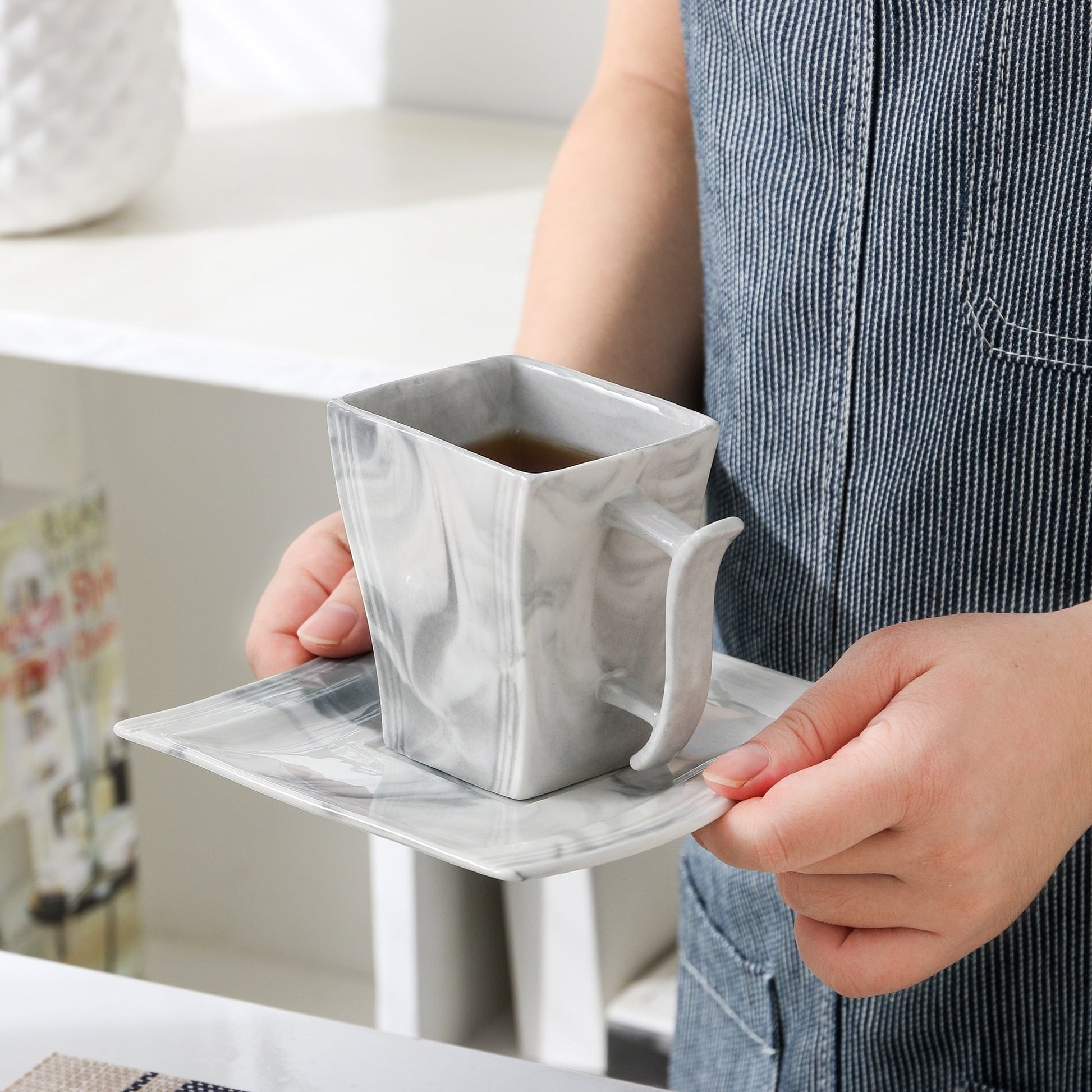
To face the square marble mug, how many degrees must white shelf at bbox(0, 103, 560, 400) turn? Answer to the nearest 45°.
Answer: approximately 45° to its left

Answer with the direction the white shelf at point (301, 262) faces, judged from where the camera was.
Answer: facing the viewer and to the left of the viewer

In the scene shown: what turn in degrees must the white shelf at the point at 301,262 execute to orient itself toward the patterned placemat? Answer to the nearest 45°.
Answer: approximately 45° to its left

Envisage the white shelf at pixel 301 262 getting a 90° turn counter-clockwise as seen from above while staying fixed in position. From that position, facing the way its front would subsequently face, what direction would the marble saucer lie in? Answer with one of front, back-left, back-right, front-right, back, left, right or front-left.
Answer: front-right

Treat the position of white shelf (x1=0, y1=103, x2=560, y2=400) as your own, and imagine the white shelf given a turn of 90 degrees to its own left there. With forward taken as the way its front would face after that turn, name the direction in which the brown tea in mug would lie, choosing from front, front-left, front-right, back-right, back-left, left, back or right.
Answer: front-right
